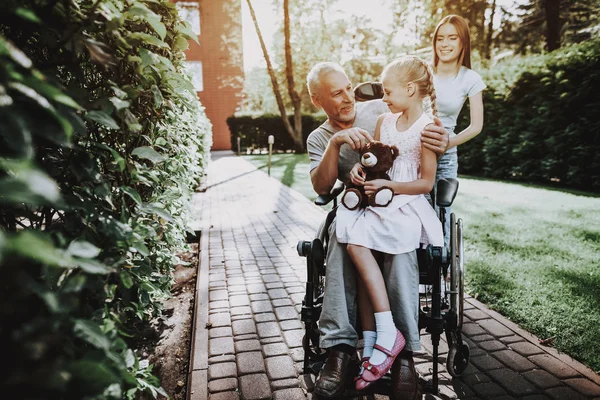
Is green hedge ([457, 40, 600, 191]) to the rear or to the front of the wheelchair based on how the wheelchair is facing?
to the rear

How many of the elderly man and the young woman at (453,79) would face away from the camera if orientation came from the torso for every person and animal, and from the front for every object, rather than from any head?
0

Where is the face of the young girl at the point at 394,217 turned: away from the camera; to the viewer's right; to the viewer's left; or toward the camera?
to the viewer's left

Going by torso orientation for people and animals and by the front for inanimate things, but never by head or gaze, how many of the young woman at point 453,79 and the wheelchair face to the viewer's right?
0

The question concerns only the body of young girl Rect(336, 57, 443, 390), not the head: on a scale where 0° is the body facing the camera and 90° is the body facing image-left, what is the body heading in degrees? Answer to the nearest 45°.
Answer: approximately 45°

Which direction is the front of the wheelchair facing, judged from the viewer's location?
facing the viewer

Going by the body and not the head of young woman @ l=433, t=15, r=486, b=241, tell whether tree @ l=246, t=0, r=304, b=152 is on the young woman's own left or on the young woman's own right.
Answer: on the young woman's own right

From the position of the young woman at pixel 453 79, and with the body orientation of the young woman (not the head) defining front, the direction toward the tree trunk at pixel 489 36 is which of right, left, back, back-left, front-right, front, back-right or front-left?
back-right

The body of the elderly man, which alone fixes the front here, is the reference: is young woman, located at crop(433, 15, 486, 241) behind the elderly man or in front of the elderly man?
behind

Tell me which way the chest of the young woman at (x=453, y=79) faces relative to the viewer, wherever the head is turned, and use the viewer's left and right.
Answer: facing the viewer and to the left of the viewer

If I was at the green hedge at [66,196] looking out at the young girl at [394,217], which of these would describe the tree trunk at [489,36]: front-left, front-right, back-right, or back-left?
front-left

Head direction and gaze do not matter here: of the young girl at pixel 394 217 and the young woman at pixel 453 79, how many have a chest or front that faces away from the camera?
0

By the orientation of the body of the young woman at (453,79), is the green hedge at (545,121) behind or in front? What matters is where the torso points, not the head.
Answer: behind

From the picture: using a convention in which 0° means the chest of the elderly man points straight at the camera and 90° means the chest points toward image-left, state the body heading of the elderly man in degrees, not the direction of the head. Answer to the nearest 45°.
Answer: approximately 0°

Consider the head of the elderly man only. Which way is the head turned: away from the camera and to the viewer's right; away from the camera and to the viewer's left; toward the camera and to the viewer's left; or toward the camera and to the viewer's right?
toward the camera and to the viewer's right
